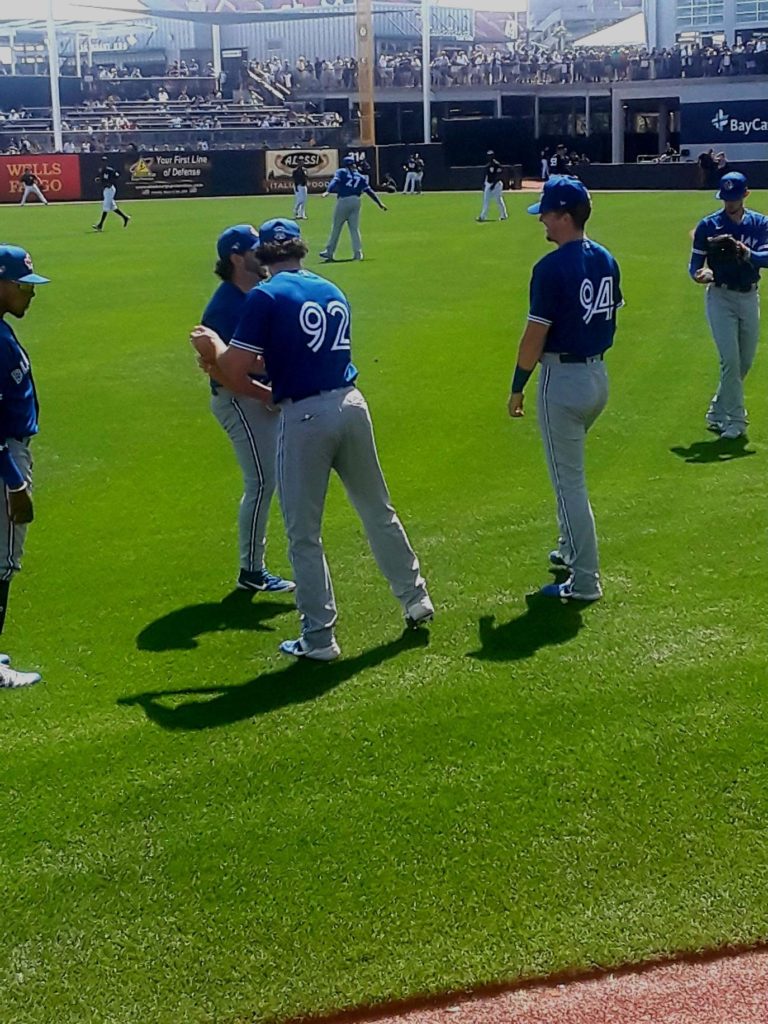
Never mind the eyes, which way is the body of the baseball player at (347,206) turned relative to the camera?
away from the camera

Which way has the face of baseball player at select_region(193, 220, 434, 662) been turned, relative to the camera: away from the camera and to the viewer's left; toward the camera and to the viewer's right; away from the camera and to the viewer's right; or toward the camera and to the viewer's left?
away from the camera and to the viewer's left

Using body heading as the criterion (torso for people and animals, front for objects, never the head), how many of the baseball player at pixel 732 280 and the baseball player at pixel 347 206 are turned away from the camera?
1

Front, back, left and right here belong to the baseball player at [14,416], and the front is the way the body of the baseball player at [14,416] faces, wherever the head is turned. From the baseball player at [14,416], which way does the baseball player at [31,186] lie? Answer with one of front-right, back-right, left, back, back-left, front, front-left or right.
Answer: left

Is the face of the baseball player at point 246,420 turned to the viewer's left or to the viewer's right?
to the viewer's right

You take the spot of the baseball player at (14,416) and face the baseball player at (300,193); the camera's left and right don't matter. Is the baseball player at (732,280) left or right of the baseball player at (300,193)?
right

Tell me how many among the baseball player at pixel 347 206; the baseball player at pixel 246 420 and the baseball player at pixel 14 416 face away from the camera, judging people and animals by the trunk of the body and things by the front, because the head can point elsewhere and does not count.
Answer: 1

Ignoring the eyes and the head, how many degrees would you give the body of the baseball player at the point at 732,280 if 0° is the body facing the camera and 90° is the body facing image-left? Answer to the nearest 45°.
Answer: approximately 0°

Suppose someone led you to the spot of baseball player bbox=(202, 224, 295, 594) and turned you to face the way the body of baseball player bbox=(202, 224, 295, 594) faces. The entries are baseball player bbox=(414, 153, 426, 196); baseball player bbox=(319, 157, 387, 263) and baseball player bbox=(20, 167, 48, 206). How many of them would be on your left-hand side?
3

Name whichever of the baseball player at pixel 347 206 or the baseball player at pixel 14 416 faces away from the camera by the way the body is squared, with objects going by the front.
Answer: the baseball player at pixel 347 206

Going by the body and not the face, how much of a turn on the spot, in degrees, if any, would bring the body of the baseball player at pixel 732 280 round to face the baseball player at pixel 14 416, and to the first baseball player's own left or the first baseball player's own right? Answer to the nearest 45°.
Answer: approximately 45° to the first baseball player's own right

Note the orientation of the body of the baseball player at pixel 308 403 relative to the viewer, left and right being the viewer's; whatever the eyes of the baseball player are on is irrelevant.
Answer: facing away from the viewer and to the left of the viewer

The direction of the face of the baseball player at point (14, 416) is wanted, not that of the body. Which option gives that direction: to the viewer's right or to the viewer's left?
to the viewer's right
